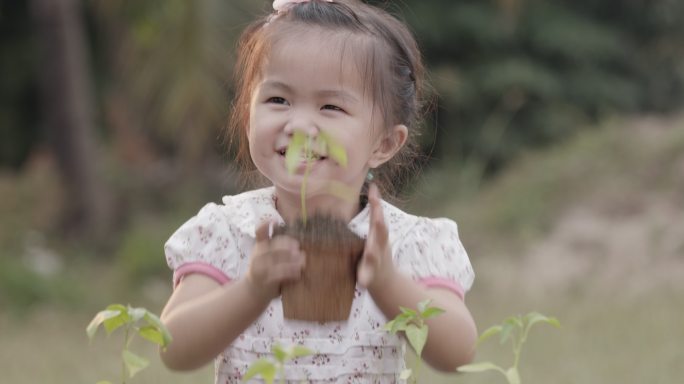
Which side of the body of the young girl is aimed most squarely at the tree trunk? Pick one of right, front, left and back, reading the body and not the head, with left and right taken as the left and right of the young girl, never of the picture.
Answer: back

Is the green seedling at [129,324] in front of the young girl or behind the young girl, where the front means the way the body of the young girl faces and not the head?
in front

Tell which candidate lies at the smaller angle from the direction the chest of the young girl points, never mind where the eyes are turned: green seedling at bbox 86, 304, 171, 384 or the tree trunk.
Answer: the green seedling

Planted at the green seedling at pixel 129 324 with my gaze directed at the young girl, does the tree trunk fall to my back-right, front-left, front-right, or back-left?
front-left

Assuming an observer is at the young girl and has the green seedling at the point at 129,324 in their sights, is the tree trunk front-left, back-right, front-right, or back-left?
back-right

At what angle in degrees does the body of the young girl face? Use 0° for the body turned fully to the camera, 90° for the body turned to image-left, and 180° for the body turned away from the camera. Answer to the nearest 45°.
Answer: approximately 0°
